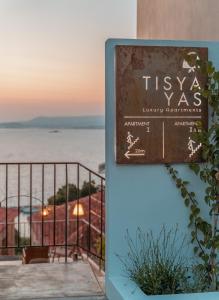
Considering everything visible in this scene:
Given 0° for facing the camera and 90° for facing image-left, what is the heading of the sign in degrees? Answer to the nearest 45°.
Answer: approximately 0°

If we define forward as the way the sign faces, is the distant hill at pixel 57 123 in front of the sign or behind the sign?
behind
